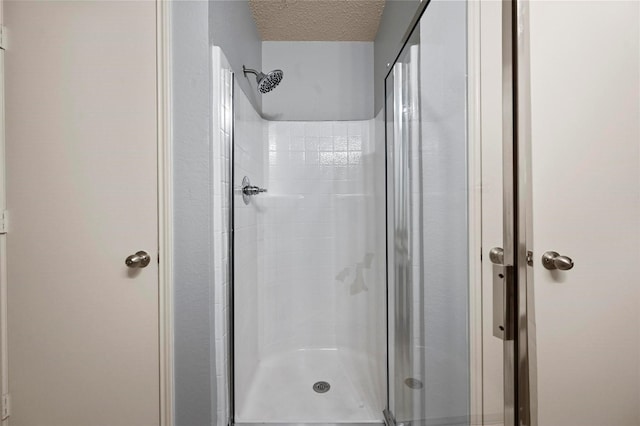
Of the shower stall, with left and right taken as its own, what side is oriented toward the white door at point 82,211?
right

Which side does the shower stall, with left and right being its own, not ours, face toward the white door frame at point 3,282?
right

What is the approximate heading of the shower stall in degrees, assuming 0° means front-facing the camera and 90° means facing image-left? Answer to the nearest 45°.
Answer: approximately 0°

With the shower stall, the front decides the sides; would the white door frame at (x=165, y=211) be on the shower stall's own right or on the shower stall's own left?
on the shower stall's own right
